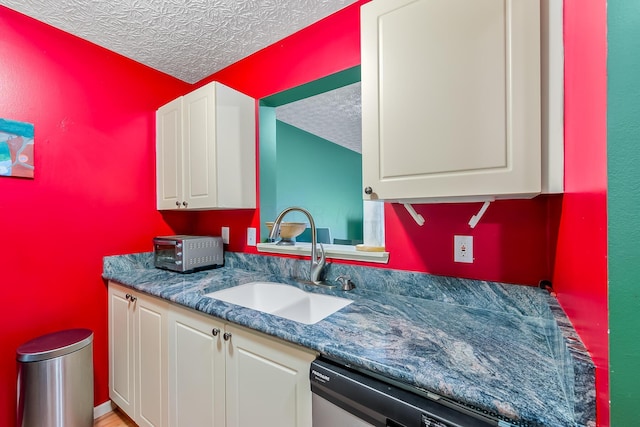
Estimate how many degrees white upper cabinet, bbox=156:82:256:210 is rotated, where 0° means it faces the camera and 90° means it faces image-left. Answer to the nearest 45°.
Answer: approximately 45°

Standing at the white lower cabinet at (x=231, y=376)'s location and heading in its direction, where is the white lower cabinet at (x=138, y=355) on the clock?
the white lower cabinet at (x=138, y=355) is roughly at 3 o'clock from the white lower cabinet at (x=231, y=376).

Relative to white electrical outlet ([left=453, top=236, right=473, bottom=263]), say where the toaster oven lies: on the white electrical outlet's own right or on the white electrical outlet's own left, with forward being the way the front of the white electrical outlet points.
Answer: on the white electrical outlet's own right

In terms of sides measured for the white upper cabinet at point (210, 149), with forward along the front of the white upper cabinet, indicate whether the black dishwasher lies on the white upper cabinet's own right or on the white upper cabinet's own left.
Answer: on the white upper cabinet's own left

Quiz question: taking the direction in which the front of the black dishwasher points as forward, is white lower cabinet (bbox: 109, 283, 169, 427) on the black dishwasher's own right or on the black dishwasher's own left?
on the black dishwasher's own right

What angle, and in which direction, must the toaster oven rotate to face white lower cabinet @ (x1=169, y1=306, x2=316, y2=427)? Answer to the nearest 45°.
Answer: approximately 45° to its left

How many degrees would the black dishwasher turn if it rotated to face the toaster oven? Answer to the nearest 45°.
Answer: approximately 90° to its right

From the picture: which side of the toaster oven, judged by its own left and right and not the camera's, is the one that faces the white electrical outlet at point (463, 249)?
left

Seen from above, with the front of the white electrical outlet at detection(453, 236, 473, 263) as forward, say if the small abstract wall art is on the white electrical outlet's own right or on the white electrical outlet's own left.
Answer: on the white electrical outlet's own right
